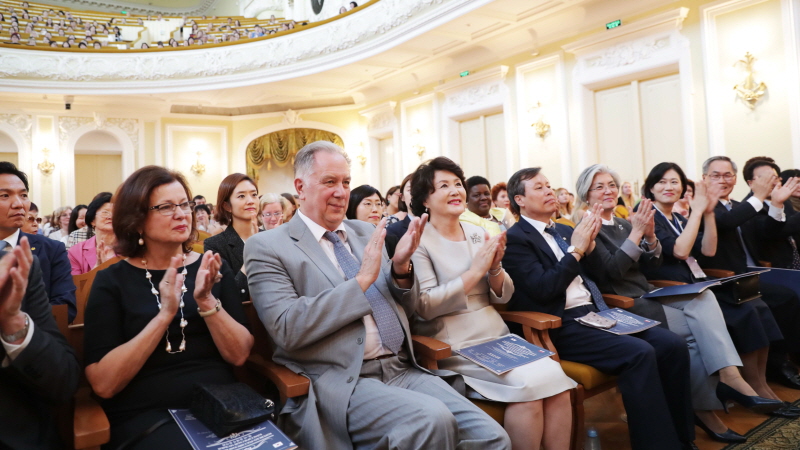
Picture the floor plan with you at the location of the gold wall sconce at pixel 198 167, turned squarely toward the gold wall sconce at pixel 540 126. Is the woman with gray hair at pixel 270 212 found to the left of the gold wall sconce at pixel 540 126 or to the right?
right

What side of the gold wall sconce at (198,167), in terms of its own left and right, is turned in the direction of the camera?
front

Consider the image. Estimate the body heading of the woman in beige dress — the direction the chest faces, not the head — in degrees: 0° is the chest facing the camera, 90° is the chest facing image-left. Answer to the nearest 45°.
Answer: approximately 315°

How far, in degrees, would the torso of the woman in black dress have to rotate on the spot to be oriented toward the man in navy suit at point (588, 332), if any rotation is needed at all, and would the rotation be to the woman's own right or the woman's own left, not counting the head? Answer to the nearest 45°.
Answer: approximately 45° to the woman's own left

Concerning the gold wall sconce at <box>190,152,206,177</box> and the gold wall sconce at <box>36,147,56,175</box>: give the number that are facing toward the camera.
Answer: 2

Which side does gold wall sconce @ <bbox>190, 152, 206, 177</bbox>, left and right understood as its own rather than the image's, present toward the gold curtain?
left

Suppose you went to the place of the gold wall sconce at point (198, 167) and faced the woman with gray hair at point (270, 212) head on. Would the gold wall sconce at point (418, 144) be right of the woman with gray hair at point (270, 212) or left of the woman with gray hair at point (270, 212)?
left

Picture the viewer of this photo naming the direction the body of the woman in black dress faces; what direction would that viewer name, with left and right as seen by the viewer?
facing the viewer and to the right of the viewer

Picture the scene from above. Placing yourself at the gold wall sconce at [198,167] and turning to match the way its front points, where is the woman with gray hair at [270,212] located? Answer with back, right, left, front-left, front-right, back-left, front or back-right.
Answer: front

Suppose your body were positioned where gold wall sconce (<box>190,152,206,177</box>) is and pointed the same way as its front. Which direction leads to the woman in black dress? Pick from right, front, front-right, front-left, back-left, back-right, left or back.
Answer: front

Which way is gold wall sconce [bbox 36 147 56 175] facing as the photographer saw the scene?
facing the viewer
